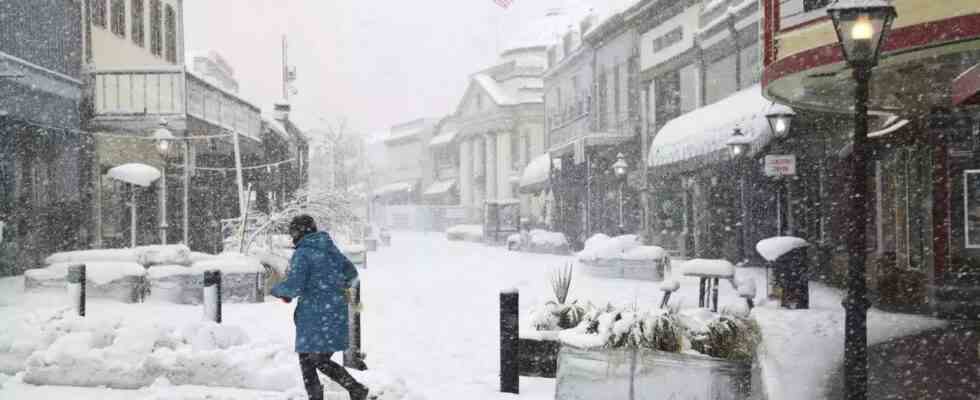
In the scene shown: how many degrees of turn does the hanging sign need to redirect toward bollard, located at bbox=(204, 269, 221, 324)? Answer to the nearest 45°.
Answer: approximately 45° to its right

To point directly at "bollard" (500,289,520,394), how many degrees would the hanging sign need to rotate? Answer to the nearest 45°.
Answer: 0° — it already faces it

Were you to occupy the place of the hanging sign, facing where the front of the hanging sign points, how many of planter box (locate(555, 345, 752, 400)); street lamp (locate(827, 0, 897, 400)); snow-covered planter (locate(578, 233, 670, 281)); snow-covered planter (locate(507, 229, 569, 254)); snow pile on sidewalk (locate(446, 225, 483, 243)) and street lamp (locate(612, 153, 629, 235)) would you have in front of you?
2

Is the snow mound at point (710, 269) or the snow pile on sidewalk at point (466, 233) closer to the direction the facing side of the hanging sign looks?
the snow mound

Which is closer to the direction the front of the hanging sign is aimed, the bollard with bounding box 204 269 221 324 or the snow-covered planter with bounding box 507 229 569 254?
the bollard

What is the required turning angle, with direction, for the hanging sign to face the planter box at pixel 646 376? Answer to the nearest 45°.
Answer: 0° — it already faces it

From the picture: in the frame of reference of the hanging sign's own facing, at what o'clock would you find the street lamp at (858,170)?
The street lamp is roughly at 12 o'clock from the hanging sign.

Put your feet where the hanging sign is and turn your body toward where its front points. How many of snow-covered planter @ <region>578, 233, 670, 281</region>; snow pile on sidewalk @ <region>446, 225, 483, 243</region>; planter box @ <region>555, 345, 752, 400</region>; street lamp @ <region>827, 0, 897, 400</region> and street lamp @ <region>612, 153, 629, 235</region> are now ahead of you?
2

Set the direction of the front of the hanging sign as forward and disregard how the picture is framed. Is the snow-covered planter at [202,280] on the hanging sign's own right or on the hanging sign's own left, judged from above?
on the hanging sign's own right

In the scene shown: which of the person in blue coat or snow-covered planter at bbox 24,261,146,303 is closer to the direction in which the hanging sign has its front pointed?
the person in blue coat

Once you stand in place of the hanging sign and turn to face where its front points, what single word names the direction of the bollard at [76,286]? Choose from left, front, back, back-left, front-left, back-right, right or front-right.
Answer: front-right

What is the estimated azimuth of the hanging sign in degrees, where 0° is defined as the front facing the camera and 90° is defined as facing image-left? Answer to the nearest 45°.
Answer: approximately 0°
